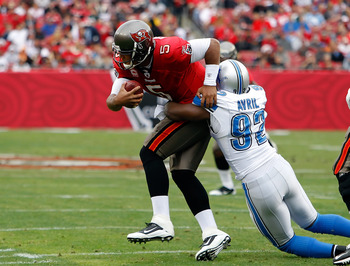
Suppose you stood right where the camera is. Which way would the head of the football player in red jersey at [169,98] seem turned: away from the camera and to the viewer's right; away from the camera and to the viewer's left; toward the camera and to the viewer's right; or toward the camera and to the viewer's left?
toward the camera and to the viewer's left

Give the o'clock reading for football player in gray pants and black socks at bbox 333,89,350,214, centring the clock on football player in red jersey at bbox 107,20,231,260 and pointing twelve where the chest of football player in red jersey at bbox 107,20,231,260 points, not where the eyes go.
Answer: football player in gray pants and black socks at bbox 333,89,350,214 is roughly at 8 o'clock from football player in red jersey at bbox 107,20,231,260.

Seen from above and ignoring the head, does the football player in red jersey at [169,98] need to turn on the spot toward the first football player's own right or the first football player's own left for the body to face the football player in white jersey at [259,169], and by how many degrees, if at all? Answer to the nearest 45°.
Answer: approximately 90° to the first football player's own left

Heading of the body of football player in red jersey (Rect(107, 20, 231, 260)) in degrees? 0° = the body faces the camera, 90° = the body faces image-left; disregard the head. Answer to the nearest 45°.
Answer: approximately 45°
